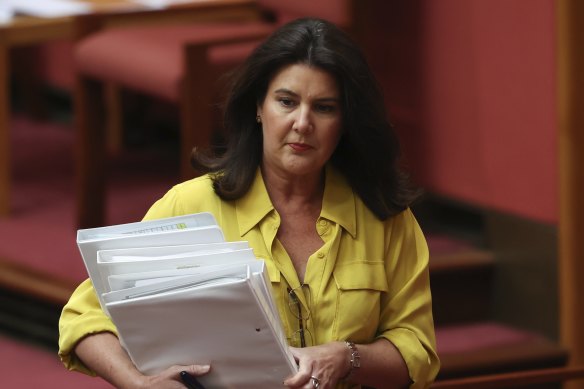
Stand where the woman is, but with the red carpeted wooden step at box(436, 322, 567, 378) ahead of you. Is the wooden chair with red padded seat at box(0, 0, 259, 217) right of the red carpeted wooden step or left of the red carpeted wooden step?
left

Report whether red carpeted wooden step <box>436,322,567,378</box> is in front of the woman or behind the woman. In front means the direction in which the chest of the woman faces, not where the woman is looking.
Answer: behind

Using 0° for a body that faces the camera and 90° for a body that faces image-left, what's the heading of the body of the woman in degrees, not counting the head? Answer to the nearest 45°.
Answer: approximately 0°

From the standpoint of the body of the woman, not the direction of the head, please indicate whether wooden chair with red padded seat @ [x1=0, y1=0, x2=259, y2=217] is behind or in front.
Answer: behind

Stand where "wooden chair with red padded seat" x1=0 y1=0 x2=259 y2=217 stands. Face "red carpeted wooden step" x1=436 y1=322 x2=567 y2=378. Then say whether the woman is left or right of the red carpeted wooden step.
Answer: right
